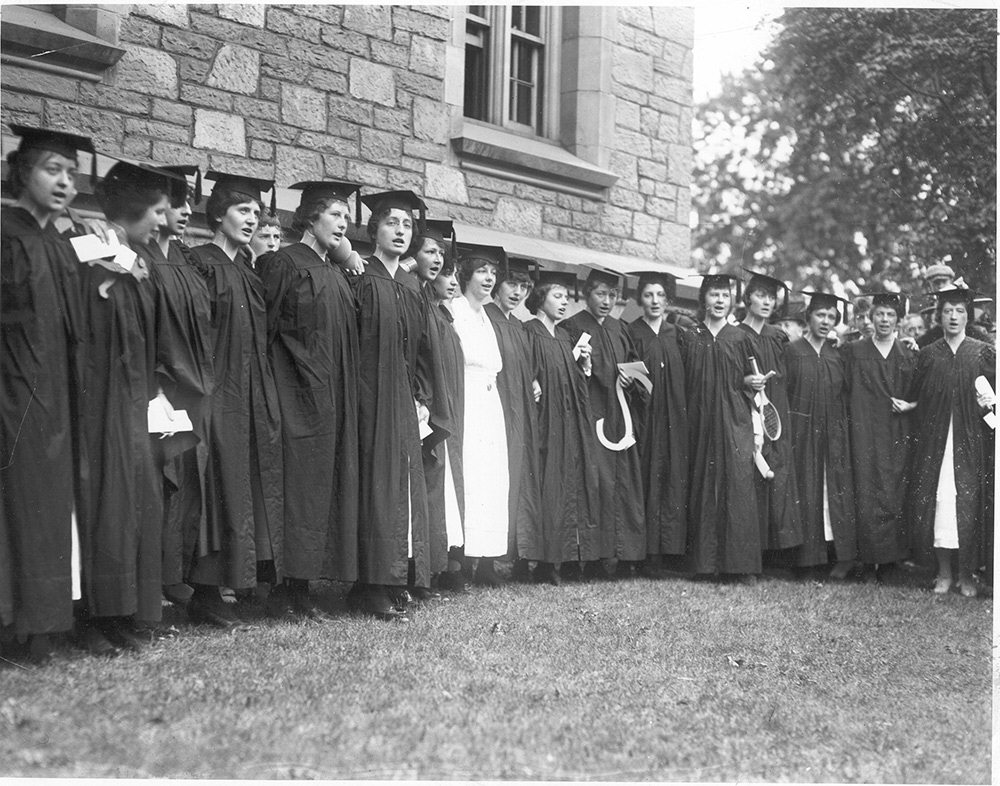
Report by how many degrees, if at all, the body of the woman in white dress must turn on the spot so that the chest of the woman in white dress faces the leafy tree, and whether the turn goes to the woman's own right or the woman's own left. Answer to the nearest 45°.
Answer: approximately 90° to the woman's own left
